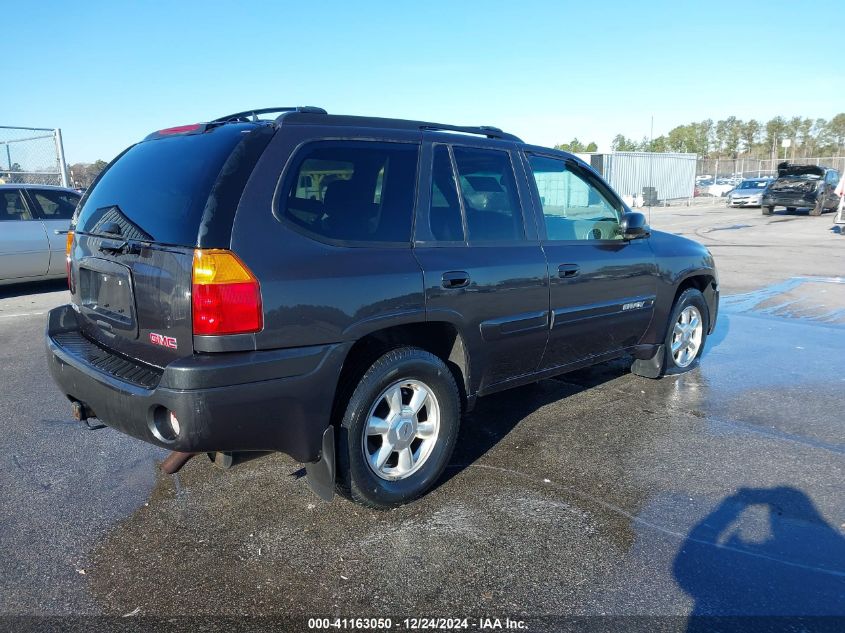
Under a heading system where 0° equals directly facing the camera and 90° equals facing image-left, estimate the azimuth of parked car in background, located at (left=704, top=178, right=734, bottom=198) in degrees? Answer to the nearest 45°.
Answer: approximately 45°

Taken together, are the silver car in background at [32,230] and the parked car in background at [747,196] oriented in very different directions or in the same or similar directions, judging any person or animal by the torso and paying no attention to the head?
very different directions

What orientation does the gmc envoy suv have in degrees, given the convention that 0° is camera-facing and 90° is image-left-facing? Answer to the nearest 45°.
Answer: approximately 225°

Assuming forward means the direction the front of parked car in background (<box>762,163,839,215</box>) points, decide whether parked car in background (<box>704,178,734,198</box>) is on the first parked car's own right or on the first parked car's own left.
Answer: on the first parked car's own right

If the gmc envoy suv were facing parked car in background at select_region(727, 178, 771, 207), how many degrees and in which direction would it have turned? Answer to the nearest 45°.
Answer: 0° — it already faces it

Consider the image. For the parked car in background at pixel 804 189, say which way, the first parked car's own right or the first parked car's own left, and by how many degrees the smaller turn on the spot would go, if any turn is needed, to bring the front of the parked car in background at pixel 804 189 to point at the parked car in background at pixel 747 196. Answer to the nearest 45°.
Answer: approximately 90° to the first parked car's own right
